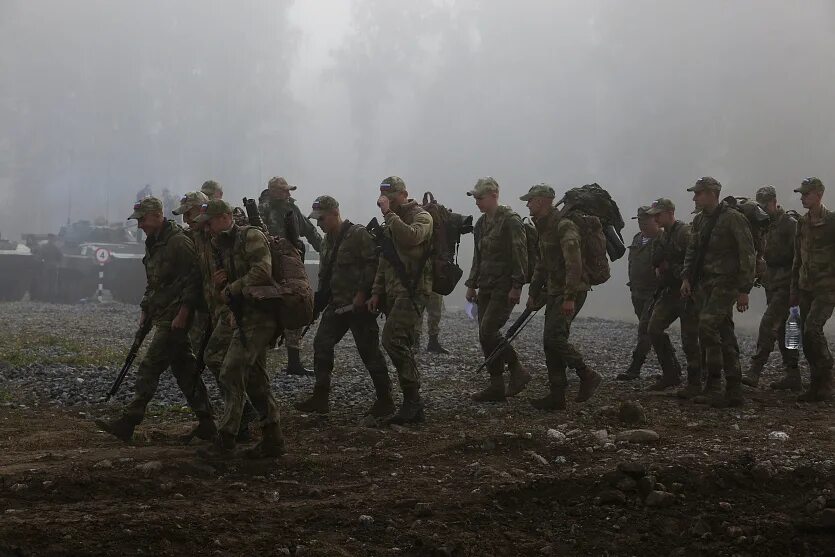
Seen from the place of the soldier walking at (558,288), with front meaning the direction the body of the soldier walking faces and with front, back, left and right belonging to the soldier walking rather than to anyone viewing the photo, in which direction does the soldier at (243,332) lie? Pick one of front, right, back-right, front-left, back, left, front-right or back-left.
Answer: front-left

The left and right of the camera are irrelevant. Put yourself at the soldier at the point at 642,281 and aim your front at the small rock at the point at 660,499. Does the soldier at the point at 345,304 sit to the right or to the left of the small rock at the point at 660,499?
right

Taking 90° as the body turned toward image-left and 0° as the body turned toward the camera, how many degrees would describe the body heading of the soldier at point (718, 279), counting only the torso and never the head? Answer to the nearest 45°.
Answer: approximately 45°

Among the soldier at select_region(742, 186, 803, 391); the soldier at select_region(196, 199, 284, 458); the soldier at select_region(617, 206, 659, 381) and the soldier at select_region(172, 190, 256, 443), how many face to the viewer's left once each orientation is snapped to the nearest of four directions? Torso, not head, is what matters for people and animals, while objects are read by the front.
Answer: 4

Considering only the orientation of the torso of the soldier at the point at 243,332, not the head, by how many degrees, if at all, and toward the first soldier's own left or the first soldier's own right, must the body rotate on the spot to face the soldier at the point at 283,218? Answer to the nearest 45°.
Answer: approximately 90° to the first soldier's own right

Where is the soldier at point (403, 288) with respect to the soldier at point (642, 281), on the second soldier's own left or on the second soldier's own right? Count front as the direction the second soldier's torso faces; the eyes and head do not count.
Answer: on the second soldier's own left

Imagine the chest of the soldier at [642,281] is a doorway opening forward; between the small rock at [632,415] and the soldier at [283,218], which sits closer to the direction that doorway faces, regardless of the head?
the soldier

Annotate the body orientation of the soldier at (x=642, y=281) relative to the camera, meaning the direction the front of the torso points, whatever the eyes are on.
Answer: to the viewer's left

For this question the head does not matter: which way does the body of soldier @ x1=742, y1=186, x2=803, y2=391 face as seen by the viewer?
to the viewer's left

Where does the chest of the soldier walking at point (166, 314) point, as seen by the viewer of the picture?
to the viewer's left

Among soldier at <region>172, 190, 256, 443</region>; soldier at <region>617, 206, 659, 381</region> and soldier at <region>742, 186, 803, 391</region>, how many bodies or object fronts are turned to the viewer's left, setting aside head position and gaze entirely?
3

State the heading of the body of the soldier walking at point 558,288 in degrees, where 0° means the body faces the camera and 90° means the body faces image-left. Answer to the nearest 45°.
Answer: approximately 90°

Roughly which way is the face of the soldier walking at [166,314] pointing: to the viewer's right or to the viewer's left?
to the viewer's left

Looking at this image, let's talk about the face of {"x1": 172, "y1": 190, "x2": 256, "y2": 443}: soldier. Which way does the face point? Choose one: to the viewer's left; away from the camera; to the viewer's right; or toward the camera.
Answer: to the viewer's left

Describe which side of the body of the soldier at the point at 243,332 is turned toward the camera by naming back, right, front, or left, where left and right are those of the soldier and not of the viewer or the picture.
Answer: left

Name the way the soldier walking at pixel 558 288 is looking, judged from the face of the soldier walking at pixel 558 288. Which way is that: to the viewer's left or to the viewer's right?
to the viewer's left
